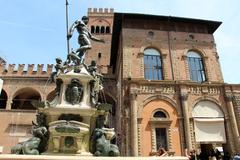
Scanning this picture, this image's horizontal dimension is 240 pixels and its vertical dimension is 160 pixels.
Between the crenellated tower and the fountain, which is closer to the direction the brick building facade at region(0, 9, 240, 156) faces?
the fountain

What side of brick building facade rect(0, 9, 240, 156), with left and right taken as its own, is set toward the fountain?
front

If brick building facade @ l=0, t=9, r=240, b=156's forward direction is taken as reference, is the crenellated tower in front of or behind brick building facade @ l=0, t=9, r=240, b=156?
behind

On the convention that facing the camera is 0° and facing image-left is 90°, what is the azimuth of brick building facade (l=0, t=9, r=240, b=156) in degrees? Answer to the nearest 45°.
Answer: approximately 0°
